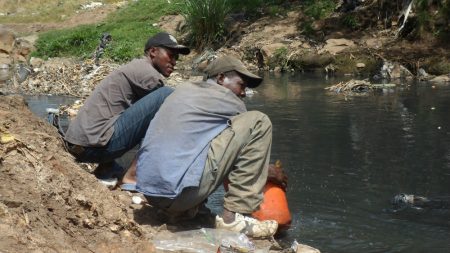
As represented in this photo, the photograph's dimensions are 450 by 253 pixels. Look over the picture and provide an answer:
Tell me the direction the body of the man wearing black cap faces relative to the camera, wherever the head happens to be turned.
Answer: to the viewer's right

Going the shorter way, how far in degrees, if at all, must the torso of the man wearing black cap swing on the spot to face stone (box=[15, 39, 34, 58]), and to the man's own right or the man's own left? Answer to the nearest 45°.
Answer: approximately 90° to the man's own left

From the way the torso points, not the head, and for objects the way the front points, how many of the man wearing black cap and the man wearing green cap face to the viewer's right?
2

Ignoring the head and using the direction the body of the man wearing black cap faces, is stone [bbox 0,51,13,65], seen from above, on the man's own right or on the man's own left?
on the man's own left

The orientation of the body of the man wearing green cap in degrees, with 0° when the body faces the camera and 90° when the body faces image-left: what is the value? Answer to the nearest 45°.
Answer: approximately 270°

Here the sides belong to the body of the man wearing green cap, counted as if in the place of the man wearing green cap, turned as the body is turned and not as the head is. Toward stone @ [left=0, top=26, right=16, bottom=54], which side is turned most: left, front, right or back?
left

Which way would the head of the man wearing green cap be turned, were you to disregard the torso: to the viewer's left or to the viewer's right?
to the viewer's right

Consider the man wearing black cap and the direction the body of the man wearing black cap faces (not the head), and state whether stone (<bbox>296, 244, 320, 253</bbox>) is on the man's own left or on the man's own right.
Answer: on the man's own right

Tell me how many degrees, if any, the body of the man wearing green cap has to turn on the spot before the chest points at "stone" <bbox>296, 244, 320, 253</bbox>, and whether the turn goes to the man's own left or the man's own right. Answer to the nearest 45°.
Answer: approximately 45° to the man's own right
